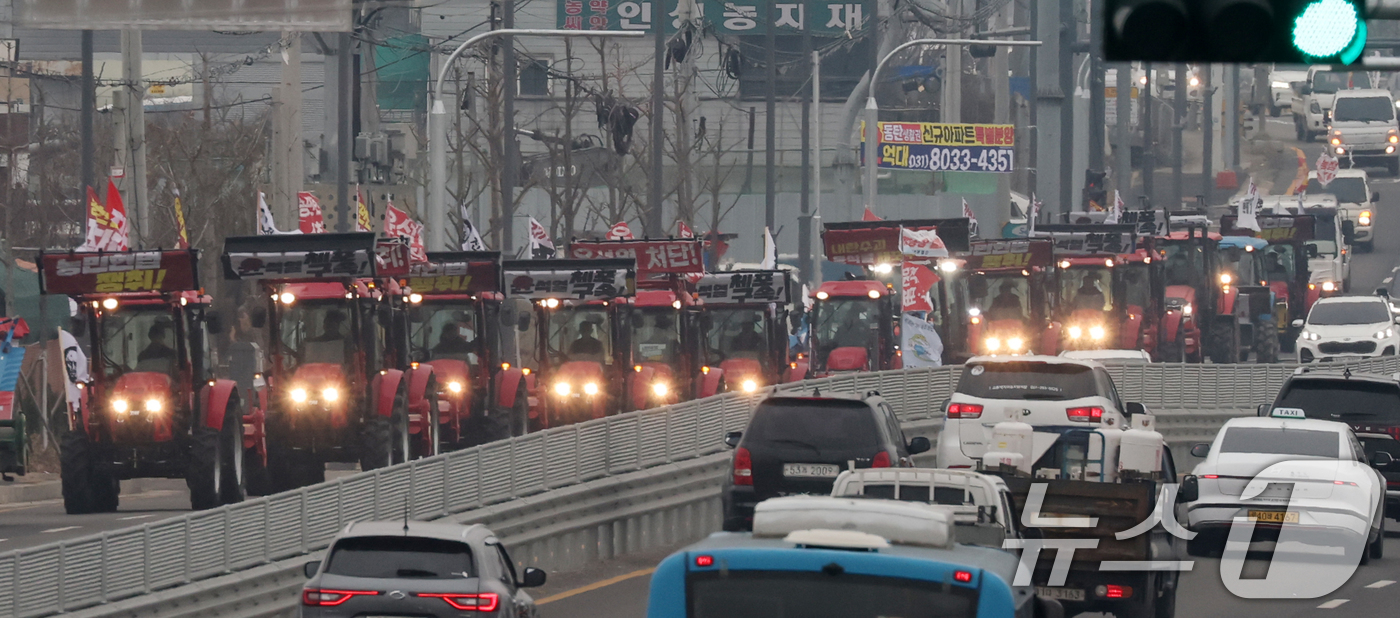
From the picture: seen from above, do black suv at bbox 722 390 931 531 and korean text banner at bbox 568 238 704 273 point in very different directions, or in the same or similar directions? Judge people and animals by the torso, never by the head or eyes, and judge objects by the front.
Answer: very different directions

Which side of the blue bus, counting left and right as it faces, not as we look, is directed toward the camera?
back

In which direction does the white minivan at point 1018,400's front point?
away from the camera

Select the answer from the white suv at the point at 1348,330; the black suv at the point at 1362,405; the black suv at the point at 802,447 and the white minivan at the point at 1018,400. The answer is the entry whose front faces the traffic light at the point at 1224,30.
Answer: the white suv at the point at 1348,330

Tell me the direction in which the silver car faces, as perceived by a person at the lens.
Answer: facing away from the viewer

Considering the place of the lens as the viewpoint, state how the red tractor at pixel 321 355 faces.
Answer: facing the viewer

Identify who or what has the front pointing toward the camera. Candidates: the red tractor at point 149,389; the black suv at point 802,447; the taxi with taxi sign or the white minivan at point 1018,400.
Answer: the red tractor

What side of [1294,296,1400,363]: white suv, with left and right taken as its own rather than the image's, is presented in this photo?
front

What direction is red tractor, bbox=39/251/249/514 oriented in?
toward the camera

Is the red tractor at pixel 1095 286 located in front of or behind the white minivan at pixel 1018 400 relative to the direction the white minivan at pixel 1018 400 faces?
in front

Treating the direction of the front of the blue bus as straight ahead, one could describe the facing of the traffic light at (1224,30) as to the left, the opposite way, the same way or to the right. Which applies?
the opposite way

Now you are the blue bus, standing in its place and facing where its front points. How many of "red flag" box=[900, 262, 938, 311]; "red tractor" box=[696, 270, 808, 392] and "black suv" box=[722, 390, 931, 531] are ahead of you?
3

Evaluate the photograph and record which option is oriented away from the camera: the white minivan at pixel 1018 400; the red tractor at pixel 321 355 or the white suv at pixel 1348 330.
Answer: the white minivan at pixel 1018 400

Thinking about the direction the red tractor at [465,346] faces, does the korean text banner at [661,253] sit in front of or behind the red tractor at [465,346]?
behind

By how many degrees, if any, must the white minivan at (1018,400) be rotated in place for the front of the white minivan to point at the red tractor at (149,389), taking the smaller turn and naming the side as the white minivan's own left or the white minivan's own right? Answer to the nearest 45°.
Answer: approximately 90° to the white minivan's own left

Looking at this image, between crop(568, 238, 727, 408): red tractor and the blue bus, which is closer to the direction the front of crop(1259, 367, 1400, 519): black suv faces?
the red tractor

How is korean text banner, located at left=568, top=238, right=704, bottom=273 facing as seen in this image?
toward the camera

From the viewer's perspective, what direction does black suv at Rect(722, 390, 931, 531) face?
away from the camera
